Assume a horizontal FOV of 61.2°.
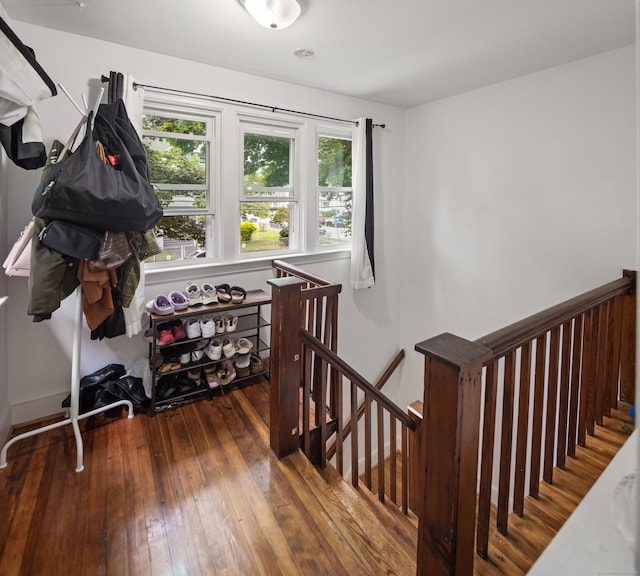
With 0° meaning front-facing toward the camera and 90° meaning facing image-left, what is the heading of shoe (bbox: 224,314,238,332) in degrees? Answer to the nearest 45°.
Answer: approximately 0°
